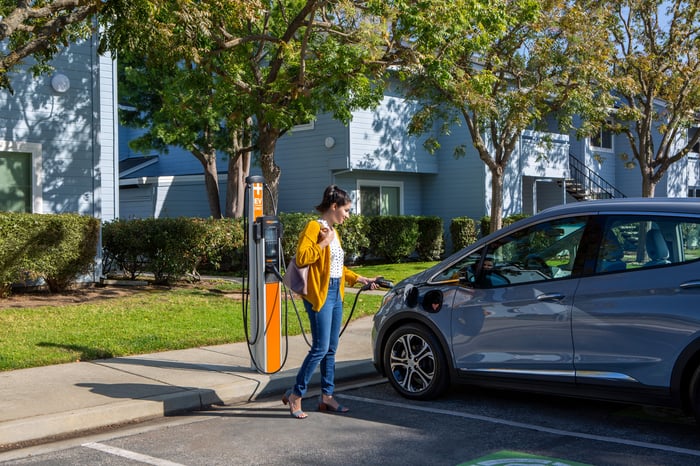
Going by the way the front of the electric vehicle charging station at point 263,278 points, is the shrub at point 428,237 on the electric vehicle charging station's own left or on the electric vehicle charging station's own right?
on the electric vehicle charging station's own left

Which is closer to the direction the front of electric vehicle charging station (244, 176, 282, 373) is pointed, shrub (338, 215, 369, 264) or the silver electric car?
the silver electric car

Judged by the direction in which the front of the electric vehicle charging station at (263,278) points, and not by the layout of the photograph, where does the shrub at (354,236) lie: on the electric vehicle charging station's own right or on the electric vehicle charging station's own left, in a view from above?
on the electric vehicle charging station's own left

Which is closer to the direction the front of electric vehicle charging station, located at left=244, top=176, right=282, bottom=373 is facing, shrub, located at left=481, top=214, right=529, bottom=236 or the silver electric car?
the silver electric car

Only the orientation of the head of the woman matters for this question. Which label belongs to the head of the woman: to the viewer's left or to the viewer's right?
to the viewer's right

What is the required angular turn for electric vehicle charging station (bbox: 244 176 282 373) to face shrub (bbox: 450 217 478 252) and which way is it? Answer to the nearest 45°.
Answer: approximately 135° to its left

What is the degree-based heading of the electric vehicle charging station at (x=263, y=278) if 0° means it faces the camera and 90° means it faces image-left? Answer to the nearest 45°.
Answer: approximately 315°

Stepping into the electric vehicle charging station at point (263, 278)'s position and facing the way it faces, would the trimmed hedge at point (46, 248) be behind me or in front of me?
behind

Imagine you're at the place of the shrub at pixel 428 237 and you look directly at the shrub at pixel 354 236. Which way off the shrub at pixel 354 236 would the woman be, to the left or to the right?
left

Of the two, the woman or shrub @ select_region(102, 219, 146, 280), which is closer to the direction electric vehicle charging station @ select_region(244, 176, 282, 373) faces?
the woman

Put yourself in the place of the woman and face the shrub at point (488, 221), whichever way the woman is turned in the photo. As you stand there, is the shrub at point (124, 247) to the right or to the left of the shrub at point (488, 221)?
left
